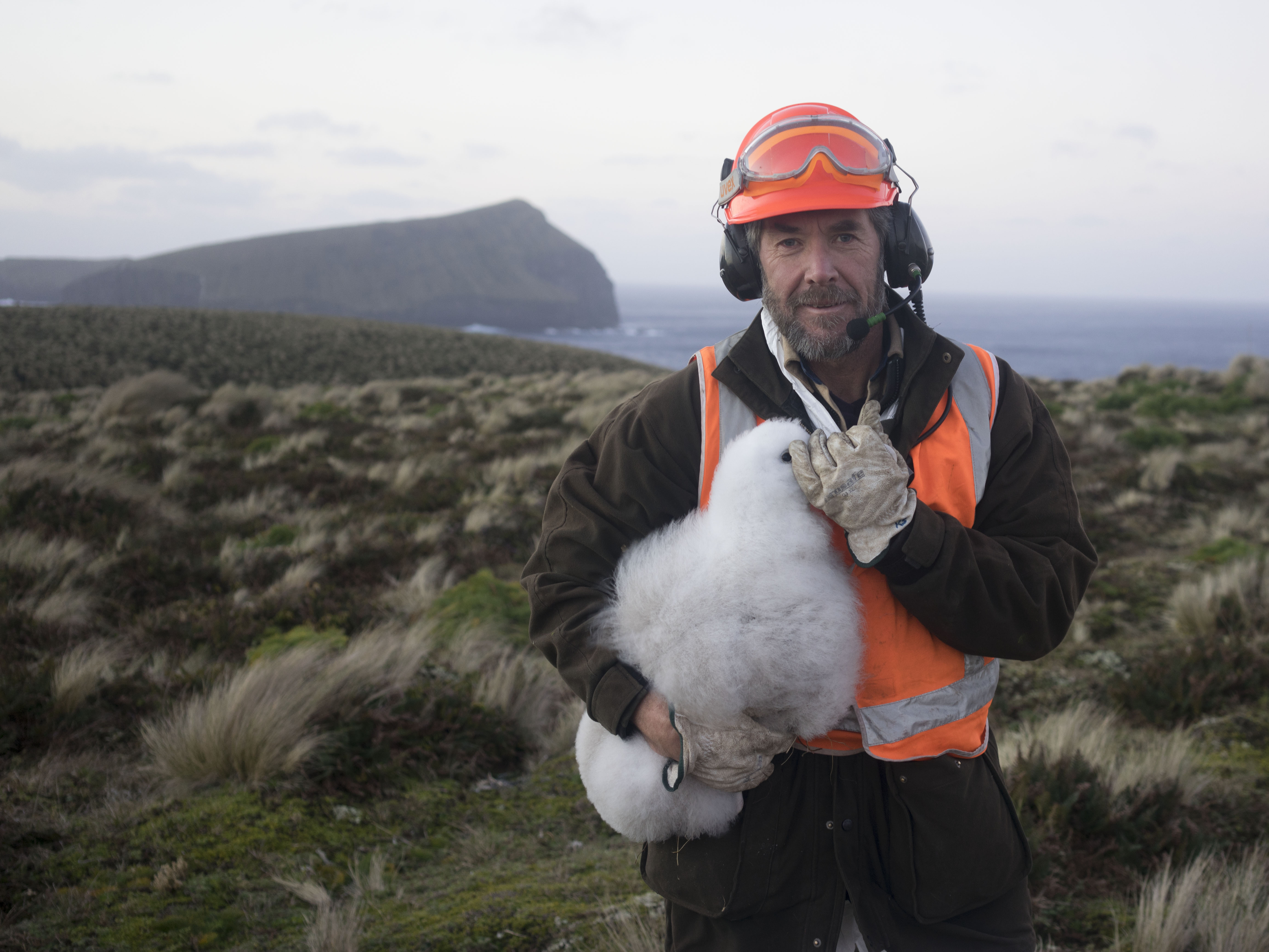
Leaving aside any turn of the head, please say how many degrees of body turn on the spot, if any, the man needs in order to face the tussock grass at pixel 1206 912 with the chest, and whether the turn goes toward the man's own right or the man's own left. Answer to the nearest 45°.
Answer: approximately 135° to the man's own left

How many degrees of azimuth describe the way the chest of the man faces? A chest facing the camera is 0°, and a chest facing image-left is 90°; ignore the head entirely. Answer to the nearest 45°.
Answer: approximately 0°

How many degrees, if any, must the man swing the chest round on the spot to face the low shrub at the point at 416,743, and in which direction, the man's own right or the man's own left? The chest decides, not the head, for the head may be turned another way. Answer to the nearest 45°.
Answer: approximately 135° to the man's own right

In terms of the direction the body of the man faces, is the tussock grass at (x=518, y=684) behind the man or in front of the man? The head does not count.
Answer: behind
